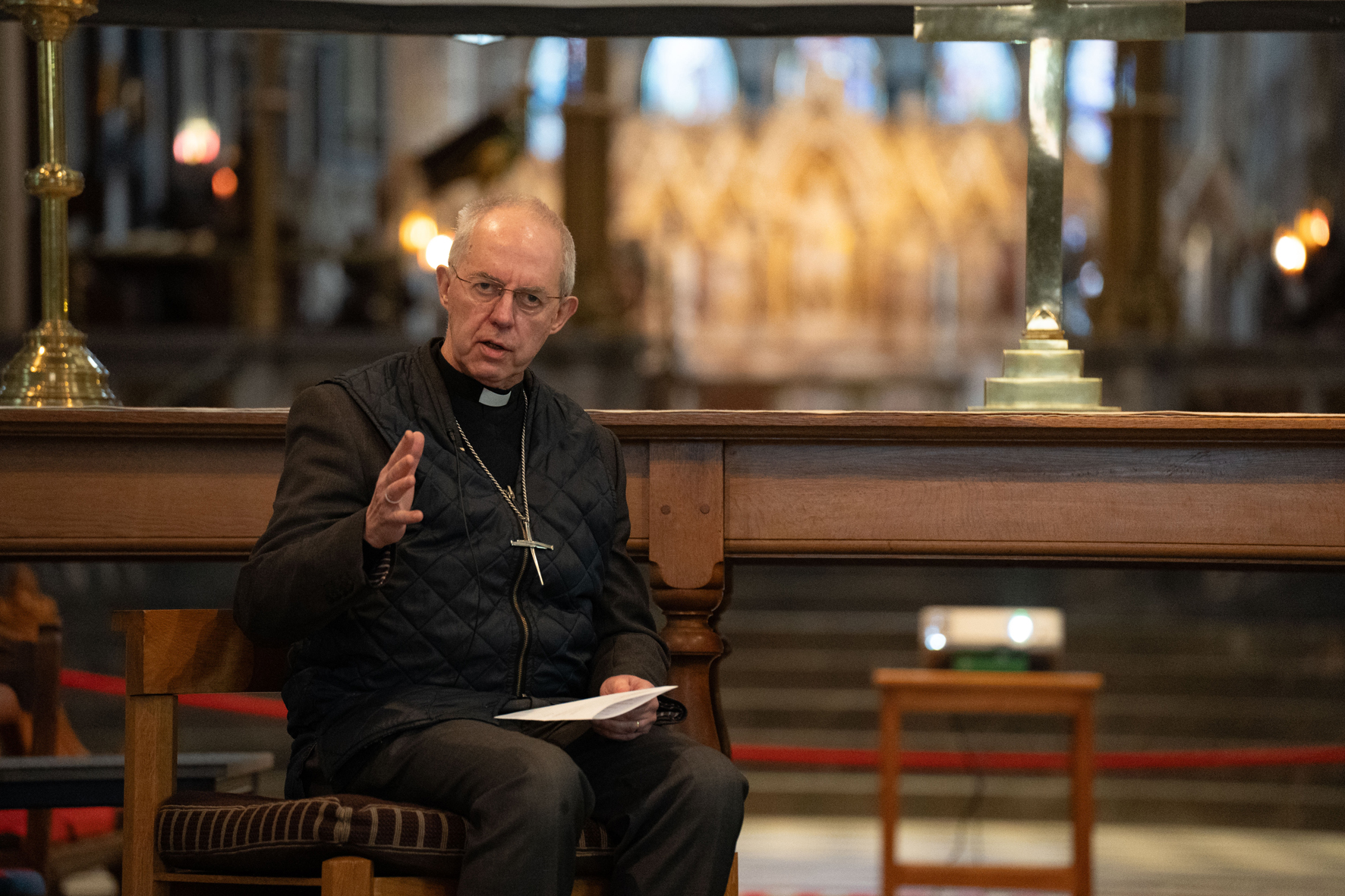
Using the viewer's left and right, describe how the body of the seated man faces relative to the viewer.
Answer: facing the viewer and to the right of the viewer

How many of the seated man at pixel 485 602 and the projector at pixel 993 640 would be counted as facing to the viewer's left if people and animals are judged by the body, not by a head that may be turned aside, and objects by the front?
0

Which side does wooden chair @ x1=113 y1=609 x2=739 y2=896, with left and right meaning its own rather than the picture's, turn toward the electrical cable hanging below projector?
left

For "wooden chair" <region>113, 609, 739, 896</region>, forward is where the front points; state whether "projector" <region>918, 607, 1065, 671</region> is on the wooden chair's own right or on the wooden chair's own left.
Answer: on the wooden chair's own left

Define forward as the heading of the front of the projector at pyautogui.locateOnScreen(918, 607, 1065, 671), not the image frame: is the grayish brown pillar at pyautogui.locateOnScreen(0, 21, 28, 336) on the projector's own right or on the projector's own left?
on the projector's own right

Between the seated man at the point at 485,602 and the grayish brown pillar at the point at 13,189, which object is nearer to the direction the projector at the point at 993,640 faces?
the seated man

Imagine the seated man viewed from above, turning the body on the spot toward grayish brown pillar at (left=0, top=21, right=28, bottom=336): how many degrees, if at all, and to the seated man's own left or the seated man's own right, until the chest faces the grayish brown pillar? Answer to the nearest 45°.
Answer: approximately 135° to the seated man's own left

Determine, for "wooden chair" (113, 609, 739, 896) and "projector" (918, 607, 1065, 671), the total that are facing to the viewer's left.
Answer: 0

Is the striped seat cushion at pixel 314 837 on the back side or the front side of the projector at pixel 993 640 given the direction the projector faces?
on the front side

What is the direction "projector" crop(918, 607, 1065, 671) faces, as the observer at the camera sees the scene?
facing the viewer

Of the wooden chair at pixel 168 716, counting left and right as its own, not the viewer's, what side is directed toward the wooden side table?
left
